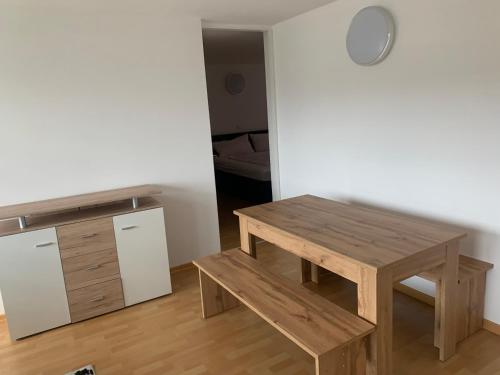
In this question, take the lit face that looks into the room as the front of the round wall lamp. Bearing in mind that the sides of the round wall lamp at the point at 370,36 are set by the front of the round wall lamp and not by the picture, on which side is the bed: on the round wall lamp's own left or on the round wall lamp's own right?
on the round wall lamp's own right

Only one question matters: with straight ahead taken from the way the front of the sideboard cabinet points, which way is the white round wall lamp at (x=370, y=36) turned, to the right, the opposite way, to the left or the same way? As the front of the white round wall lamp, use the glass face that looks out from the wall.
to the right

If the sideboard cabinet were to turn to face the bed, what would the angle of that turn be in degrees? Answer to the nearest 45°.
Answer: approximately 135° to its left

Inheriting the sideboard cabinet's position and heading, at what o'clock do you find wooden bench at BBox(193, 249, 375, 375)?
The wooden bench is roughly at 11 o'clock from the sideboard cabinet.

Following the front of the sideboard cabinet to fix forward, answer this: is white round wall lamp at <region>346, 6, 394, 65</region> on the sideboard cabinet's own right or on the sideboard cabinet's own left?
on the sideboard cabinet's own left

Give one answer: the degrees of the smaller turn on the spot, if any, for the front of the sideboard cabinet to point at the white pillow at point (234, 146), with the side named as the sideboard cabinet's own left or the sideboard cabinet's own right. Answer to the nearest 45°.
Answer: approximately 135° to the sideboard cabinet's own left

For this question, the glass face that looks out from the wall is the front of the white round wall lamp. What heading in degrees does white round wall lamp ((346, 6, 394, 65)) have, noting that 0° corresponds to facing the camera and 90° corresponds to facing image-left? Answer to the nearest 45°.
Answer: approximately 45°
